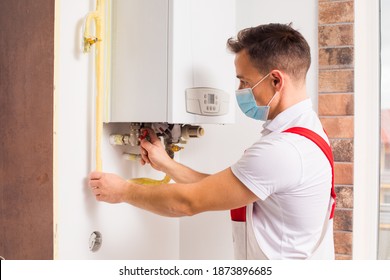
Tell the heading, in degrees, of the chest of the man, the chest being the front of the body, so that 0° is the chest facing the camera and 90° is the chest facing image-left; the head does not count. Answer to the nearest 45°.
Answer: approximately 90°

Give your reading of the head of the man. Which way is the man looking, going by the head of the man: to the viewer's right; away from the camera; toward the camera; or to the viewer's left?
to the viewer's left
